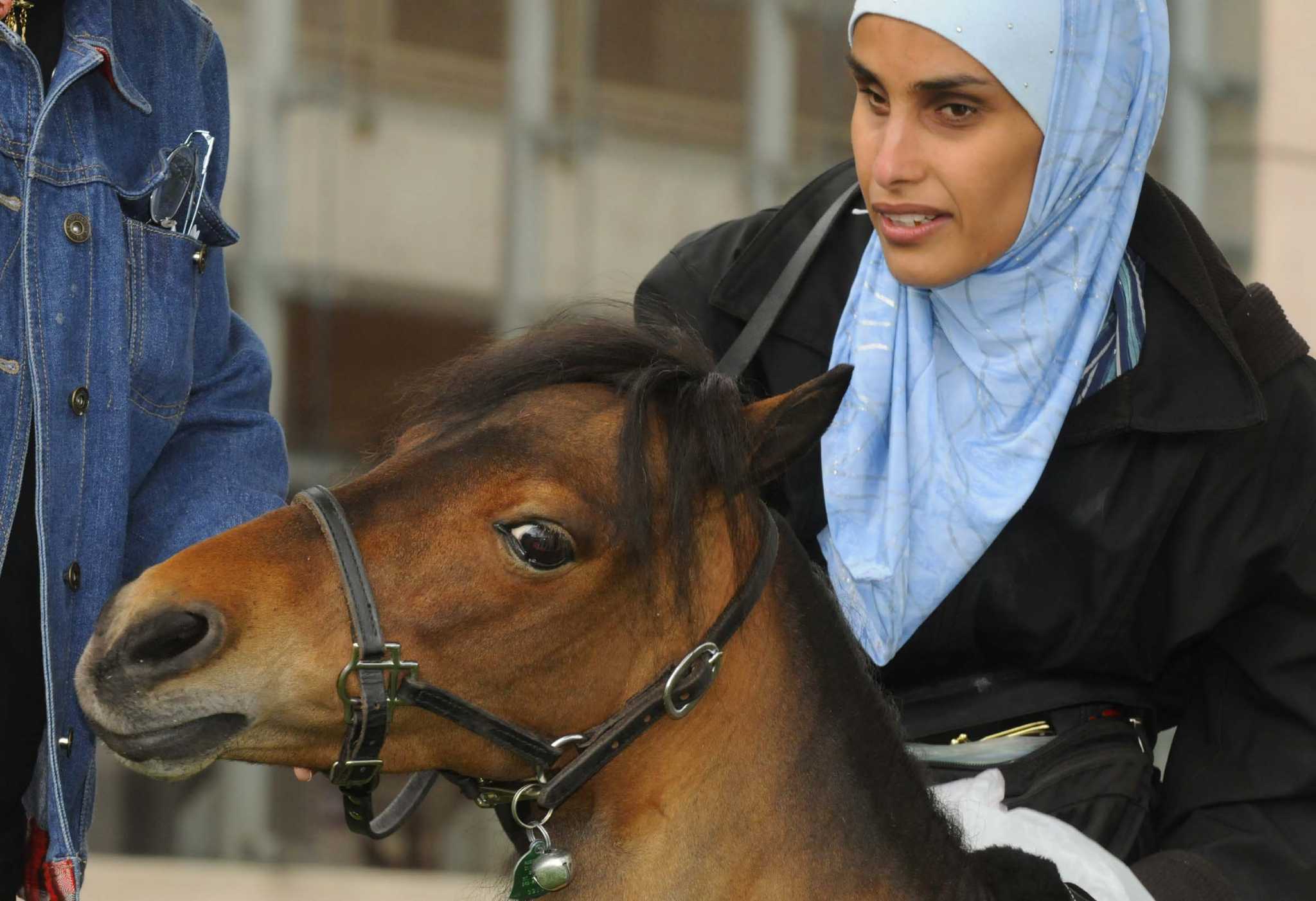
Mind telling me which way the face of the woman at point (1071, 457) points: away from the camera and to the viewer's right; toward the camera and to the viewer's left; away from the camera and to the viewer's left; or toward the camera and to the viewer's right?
toward the camera and to the viewer's left

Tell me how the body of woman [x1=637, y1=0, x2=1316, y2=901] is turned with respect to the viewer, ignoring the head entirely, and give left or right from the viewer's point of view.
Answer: facing the viewer and to the left of the viewer

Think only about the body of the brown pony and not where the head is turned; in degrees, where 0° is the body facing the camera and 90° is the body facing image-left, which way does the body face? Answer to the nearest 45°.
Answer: approximately 90°
